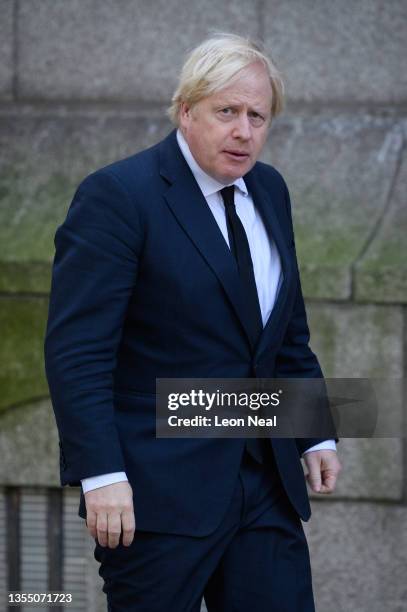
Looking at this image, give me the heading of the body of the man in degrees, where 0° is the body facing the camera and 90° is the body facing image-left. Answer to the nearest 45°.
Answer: approximately 315°
